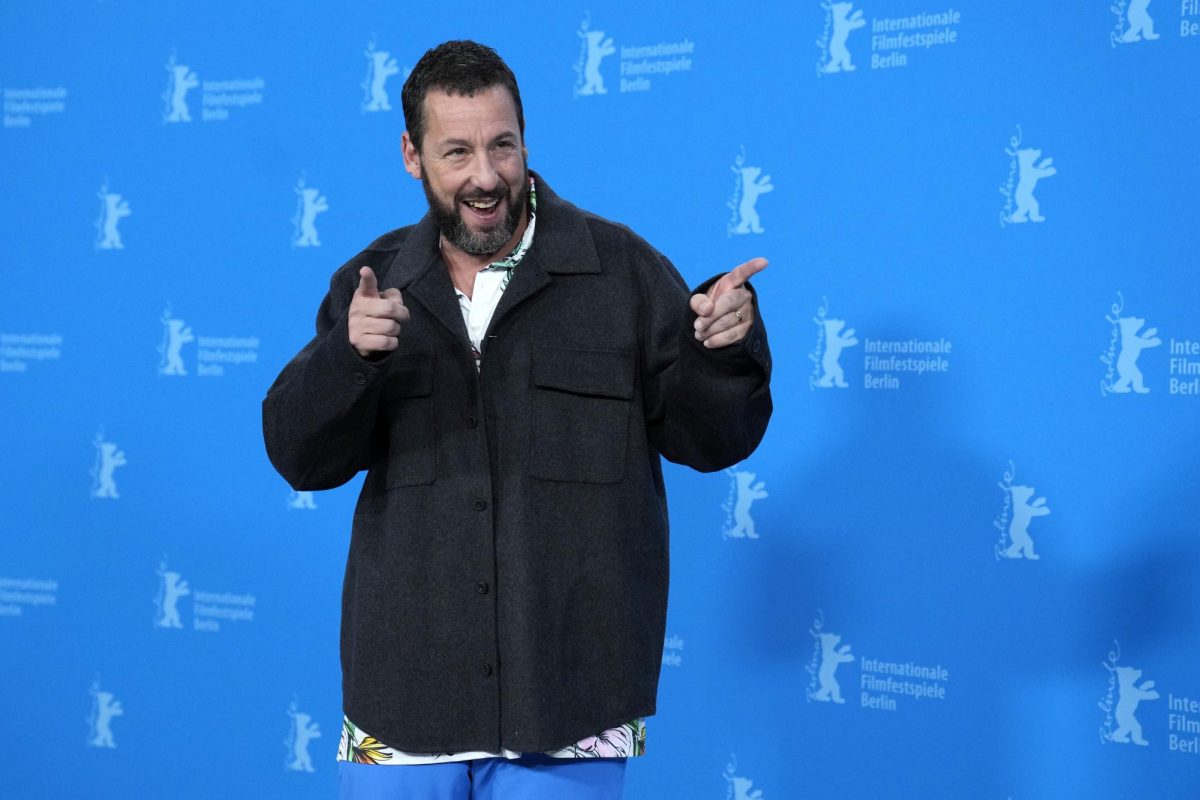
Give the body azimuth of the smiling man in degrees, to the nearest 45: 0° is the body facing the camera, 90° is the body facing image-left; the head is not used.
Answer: approximately 0°
